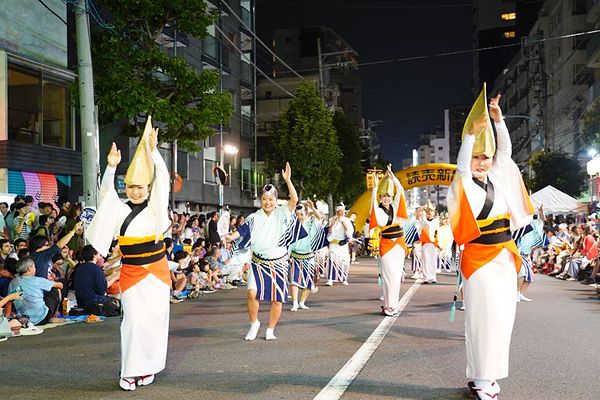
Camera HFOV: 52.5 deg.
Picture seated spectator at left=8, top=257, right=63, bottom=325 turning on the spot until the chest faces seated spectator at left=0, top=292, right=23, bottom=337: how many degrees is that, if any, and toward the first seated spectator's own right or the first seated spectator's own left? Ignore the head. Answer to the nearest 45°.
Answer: approximately 180°

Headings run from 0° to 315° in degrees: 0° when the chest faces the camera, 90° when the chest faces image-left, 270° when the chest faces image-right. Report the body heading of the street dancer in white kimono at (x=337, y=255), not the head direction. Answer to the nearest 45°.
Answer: approximately 0°

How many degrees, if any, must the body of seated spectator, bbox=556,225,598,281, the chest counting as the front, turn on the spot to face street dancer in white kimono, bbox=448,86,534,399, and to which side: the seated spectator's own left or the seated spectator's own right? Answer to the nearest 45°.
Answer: approximately 90° to the seated spectator's own left

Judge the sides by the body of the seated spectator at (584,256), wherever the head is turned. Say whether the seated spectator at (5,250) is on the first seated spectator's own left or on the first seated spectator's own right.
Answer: on the first seated spectator's own left

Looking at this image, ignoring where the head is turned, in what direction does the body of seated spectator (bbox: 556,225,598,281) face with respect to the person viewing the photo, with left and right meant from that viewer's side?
facing to the left of the viewer

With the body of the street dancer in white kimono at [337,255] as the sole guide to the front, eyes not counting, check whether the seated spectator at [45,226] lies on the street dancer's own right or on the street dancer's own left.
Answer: on the street dancer's own right

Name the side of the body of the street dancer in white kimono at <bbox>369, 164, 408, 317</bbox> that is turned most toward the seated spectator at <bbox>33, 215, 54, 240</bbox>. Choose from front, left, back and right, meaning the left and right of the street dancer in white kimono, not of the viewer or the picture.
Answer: right

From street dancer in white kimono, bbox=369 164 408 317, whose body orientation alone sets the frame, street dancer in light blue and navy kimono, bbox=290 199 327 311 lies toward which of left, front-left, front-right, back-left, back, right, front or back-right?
back-right

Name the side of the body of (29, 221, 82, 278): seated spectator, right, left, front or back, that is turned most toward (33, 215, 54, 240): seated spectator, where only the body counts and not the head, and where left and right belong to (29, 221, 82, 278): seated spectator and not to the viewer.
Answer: left

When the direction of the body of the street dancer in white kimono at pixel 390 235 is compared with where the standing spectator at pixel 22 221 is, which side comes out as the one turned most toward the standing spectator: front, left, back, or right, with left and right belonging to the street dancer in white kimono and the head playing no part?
right

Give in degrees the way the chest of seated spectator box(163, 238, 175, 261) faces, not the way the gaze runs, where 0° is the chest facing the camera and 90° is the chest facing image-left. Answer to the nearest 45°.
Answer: approximately 270°

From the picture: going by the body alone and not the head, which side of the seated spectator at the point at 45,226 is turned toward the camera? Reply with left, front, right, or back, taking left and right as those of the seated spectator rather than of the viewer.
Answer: right
